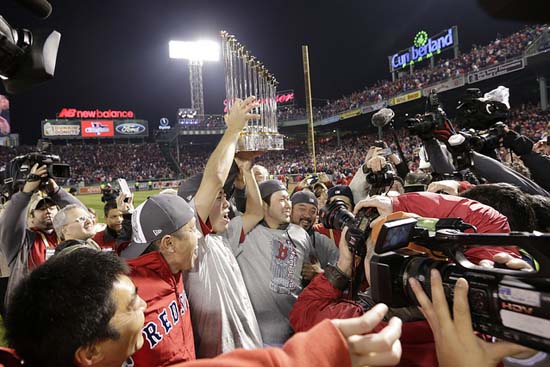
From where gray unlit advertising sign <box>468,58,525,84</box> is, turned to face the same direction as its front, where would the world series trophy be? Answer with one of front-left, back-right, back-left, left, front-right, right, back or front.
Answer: front-left

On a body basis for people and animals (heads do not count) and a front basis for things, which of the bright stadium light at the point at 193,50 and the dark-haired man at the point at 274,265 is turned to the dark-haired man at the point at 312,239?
the bright stadium light

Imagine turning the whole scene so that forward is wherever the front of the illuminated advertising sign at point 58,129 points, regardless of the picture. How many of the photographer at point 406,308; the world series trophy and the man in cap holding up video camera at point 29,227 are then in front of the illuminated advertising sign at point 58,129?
3

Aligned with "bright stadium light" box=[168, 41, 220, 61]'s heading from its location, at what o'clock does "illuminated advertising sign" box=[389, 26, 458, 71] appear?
The illuminated advertising sign is roughly at 10 o'clock from the bright stadium light.

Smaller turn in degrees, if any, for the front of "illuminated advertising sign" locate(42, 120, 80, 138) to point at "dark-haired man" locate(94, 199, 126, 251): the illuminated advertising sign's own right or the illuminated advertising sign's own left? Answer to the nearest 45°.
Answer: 0° — it already faces them

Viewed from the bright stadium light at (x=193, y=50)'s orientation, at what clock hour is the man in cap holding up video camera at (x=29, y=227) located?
The man in cap holding up video camera is roughly at 12 o'clock from the bright stadium light.

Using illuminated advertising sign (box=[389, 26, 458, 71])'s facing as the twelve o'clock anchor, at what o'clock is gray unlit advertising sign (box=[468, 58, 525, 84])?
gray unlit advertising sign (box=[468, 58, 525, 84]) is roughly at 10 o'clock from illuminated advertising sign (box=[389, 26, 458, 71]).

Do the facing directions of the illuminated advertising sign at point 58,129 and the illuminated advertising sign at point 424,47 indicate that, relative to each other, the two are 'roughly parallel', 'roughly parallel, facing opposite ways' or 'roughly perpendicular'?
roughly perpendicular

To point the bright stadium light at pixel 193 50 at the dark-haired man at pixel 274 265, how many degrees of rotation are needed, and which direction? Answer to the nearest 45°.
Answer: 0° — it already faces them

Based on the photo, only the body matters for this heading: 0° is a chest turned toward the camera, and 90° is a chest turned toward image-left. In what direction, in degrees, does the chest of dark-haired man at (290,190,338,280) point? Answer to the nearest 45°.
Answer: approximately 0°

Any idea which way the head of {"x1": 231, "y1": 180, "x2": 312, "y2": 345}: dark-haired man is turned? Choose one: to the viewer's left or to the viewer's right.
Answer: to the viewer's right
